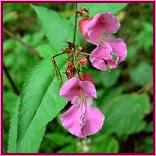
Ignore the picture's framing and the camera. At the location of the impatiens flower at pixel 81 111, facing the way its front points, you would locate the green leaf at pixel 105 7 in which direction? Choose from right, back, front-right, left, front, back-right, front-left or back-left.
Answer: back

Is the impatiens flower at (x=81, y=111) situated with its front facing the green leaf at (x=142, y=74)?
no

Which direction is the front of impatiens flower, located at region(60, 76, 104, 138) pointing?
toward the camera

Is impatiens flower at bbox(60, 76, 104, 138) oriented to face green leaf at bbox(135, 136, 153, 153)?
no

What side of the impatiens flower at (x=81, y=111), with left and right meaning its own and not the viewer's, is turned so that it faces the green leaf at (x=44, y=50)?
back
